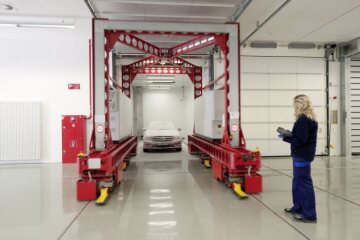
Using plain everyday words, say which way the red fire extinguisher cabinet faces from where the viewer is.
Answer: facing the viewer

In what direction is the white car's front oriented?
toward the camera

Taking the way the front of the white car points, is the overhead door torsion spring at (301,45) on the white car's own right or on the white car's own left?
on the white car's own left

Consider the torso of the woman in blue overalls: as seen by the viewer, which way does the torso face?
to the viewer's left

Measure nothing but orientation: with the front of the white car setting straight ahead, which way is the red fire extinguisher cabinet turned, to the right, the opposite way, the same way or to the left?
the same way

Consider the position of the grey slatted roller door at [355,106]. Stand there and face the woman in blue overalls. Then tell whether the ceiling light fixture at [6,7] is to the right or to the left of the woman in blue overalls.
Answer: right

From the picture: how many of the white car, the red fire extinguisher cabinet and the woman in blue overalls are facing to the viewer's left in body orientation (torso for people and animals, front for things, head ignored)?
1

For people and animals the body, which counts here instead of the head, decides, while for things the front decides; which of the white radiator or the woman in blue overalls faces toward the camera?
the white radiator

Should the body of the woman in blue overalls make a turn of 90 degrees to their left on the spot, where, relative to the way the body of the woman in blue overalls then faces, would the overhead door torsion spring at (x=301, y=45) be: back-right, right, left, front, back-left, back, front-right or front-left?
back

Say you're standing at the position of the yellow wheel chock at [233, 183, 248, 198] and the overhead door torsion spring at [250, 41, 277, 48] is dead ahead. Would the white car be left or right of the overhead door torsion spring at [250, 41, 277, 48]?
left

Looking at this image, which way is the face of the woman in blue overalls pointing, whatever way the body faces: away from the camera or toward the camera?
away from the camera

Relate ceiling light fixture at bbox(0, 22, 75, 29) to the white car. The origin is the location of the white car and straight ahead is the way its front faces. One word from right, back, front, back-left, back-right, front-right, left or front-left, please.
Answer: front-right

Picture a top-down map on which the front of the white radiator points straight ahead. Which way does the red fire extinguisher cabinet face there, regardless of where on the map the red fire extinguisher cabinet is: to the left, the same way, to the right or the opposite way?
the same way

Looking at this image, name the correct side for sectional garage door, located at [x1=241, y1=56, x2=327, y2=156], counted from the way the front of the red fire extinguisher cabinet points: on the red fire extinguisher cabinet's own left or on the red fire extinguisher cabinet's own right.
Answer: on the red fire extinguisher cabinet's own left

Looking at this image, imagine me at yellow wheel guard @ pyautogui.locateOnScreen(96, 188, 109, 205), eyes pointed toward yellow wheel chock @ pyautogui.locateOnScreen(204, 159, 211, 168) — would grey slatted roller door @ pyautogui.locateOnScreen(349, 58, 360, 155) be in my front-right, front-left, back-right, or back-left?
front-right

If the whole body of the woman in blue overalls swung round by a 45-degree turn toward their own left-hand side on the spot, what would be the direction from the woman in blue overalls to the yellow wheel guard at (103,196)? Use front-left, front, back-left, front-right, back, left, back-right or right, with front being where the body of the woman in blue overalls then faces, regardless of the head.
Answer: front-right
